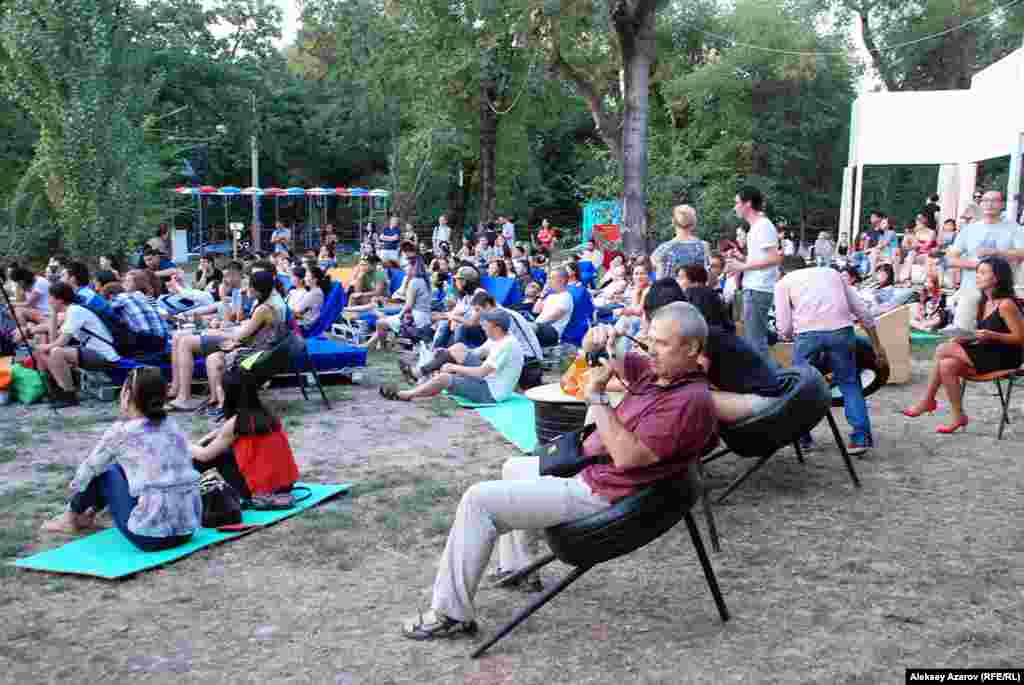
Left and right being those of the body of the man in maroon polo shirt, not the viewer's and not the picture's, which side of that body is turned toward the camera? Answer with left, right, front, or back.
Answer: left

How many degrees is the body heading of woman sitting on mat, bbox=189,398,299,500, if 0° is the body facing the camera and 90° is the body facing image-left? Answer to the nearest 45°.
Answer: approximately 135°

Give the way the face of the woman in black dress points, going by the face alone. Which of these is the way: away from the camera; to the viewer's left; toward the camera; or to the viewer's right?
to the viewer's left

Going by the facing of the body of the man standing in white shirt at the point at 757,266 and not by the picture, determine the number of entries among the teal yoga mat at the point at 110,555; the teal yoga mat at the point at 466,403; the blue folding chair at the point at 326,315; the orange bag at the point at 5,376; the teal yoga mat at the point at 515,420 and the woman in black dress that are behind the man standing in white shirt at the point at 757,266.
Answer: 1

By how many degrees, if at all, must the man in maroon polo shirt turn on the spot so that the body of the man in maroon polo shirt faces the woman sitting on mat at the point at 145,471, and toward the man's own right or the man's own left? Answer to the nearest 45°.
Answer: approximately 45° to the man's own right

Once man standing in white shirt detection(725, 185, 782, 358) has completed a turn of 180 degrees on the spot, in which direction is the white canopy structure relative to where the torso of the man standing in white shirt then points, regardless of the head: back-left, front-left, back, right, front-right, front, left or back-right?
left

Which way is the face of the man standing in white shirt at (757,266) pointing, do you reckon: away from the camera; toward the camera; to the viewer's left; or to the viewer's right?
to the viewer's left

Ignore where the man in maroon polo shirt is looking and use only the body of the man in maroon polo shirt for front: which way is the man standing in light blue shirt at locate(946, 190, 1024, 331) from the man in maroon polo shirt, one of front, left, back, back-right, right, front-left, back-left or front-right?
back-right

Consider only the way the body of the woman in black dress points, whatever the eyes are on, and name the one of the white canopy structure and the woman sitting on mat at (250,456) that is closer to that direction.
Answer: the woman sitting on mat

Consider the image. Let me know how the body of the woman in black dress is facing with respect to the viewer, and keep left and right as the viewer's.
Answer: facing to the left of the viewer

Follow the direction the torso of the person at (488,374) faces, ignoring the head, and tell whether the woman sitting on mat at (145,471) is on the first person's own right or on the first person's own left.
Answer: on the first person's own left

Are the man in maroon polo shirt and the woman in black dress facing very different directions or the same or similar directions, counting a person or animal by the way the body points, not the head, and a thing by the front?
same or similar directions

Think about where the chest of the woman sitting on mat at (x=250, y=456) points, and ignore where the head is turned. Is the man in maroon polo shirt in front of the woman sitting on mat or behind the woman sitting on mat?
behind

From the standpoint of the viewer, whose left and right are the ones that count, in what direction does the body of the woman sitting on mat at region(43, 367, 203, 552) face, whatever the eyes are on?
facing away from the viewer and to the left of the viewer
